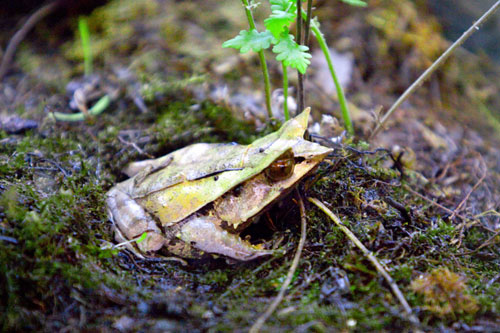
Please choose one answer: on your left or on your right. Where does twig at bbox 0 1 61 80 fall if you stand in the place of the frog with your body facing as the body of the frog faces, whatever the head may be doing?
on your left

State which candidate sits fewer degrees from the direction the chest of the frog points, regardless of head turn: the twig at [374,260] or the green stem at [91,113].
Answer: the twig

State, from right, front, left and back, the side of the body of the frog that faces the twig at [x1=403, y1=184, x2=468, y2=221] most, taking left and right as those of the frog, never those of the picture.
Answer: front

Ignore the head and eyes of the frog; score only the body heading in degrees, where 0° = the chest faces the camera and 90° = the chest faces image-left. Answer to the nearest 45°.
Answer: approximately 270°

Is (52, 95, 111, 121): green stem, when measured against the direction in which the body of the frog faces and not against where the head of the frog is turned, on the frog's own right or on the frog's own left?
on the frog's own left

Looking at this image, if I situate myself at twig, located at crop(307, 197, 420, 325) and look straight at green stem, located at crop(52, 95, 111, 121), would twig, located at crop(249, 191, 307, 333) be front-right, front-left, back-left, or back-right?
front-left
